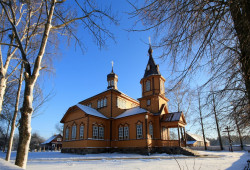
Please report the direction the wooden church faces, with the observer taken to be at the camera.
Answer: facing the viewer and to the right of the viewer
